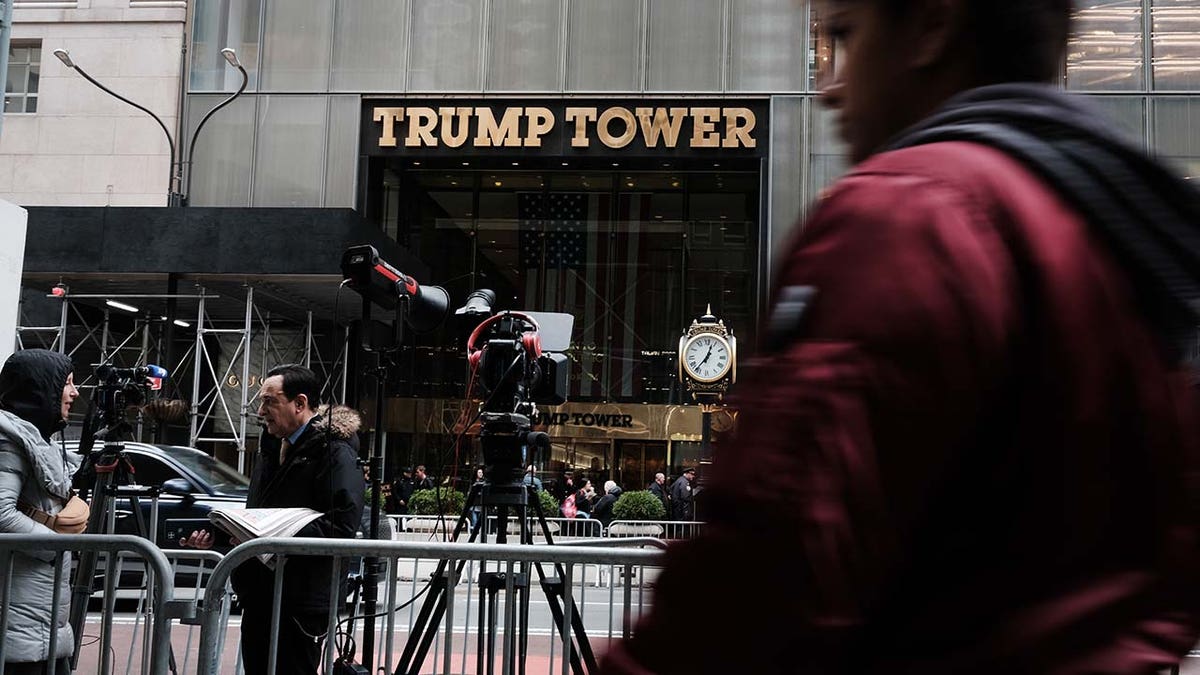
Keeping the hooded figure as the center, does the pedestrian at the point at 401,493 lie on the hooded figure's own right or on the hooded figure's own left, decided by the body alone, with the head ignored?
on the hooded figure's own left

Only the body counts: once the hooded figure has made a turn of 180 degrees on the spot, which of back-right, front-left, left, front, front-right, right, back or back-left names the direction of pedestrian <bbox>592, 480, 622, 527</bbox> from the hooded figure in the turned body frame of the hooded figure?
back-right

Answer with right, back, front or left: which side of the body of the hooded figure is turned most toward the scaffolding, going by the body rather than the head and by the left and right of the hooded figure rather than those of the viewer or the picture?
left

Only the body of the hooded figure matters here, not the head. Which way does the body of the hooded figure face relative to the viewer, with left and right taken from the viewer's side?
facing to the right of the viewer

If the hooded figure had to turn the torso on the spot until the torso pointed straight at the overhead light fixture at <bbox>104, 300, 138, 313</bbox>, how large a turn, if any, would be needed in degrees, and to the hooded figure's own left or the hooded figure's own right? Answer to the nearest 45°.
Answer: approximately 90° to the hooded figure's own left

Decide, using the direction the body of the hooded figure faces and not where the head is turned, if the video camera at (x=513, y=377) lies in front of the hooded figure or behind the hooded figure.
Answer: in front

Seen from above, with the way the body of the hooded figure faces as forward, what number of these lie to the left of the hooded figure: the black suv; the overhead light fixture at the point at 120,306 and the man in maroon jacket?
2

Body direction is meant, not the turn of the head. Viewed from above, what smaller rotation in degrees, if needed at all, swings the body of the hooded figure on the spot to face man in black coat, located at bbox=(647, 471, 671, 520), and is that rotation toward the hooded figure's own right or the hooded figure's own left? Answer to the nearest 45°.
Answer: approximately 45° to the hooded figure's own left

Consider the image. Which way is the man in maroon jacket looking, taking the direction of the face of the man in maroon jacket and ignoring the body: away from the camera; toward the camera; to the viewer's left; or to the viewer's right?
to the viewer's left

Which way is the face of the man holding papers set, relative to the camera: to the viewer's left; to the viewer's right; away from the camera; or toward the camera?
to the viewer's left

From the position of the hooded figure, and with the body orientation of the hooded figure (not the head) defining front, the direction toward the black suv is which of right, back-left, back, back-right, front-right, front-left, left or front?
left

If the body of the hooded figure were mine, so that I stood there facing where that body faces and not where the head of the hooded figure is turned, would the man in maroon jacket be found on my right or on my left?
on my right
